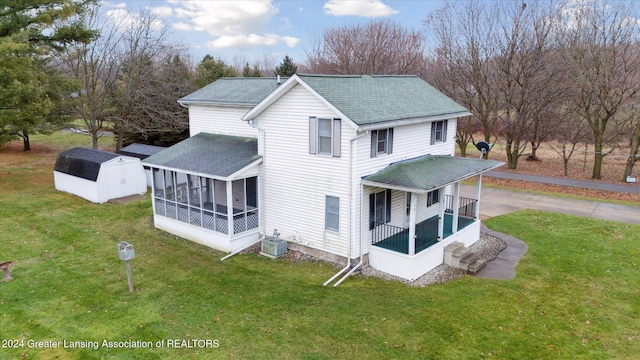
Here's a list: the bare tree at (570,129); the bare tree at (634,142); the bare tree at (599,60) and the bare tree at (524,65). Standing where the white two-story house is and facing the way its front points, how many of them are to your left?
4

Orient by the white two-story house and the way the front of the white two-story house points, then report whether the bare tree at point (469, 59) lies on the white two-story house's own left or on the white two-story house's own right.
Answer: on the white two-story house's own left

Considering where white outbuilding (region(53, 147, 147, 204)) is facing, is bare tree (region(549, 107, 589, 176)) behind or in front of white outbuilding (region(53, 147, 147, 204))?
in front

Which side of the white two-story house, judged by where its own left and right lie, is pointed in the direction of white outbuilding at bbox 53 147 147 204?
back

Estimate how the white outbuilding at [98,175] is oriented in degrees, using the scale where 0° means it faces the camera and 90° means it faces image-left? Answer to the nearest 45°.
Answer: approximately 315°

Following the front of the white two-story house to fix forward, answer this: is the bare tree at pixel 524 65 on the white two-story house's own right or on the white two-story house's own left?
on the white two-story house's own left

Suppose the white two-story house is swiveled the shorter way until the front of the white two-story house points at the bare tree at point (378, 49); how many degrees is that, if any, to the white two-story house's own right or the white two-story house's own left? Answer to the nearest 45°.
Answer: approximately 135° to the white two-story house's own left

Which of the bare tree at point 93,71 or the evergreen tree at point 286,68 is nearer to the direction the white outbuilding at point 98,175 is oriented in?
the evergreen tree

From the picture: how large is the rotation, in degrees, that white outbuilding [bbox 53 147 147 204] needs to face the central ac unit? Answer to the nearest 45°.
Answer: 0° — it already faces it

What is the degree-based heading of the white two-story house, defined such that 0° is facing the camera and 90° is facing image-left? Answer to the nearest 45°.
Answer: approximately 315°

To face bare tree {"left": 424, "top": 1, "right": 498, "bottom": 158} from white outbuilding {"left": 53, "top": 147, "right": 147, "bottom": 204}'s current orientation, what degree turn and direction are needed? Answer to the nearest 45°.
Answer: approximately 45° to its left

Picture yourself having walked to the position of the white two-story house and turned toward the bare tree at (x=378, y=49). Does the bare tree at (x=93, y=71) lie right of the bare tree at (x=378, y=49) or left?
left

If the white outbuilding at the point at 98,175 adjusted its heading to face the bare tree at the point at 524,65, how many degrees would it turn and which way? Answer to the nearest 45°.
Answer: approximately 45° to its left

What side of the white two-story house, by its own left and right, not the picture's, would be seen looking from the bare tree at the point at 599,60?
left
